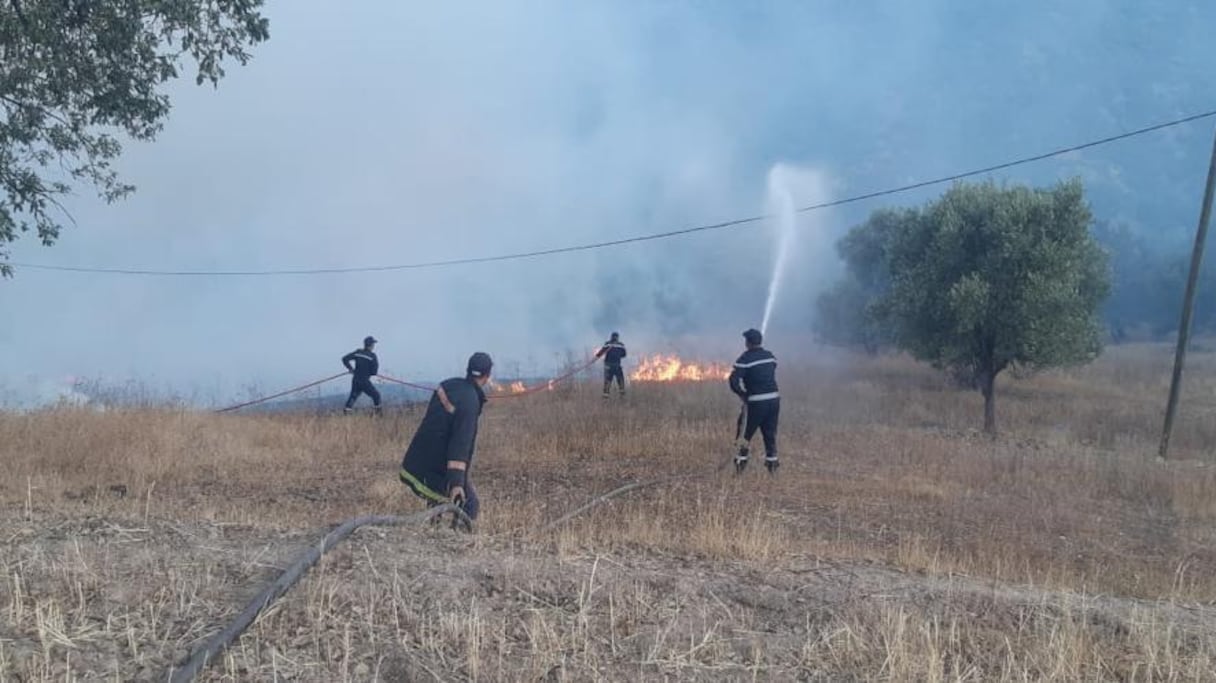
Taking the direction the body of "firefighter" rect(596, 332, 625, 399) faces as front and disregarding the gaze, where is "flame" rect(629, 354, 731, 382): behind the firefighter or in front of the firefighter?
in front

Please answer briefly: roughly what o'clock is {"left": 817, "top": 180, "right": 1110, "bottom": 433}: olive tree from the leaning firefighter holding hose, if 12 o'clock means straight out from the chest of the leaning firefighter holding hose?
The olive tree is roughly at 12 o'clock from the leaning firefighter holding hose.

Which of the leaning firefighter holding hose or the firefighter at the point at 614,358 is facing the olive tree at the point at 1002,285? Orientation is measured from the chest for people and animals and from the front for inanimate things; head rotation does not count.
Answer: the leaning firefighter holding hose

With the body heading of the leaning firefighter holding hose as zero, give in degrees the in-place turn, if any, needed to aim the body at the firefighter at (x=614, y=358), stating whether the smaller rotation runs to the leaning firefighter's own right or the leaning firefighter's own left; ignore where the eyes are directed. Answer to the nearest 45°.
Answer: approximately 45° to the leaning firefighter's own left

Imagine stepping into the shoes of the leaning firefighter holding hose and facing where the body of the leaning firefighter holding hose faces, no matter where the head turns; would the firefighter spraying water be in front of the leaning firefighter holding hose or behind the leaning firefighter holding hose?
in front

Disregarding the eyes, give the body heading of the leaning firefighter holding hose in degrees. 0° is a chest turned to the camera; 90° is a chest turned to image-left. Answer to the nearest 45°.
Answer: approximately 225°

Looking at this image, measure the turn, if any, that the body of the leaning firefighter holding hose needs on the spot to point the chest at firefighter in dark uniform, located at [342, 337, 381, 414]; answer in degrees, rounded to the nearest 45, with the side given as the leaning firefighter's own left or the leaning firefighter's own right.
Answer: approximately 45° to the leaning firefighter's own left

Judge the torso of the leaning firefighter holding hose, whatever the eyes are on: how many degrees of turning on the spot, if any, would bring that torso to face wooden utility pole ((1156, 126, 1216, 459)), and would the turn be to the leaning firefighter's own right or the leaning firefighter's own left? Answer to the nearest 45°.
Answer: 0° — they already face it

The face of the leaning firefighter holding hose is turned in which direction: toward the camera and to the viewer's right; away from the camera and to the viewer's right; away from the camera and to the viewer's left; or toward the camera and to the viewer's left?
away from the camera and to the viewer's right

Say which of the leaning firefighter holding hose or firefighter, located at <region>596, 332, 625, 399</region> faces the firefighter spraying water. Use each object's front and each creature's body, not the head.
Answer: the leaning firefighter holding hose
